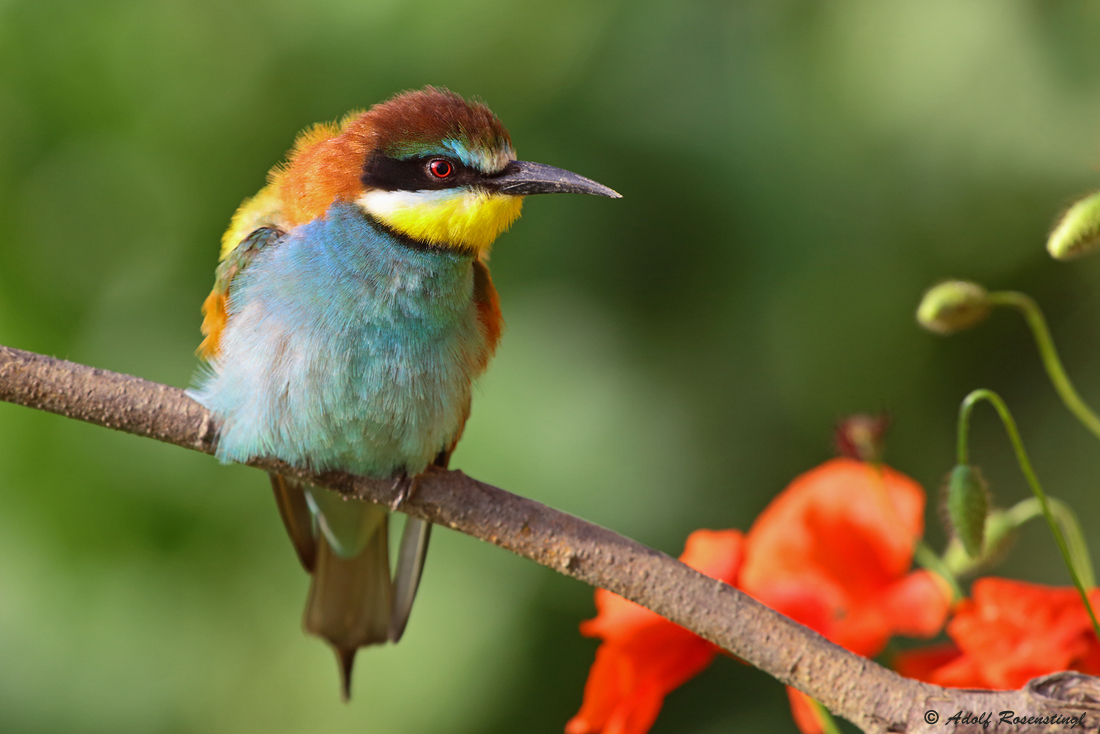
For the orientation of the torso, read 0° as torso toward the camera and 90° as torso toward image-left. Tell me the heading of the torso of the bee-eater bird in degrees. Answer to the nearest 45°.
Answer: approximately 315°

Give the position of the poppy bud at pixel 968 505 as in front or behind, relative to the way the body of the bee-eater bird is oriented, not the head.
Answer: in front

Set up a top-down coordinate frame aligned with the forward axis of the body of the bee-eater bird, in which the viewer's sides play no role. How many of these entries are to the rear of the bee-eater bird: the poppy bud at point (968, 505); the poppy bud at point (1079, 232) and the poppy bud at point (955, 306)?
0

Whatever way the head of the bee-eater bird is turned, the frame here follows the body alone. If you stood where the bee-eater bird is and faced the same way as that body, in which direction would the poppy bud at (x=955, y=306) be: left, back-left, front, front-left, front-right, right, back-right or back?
left
